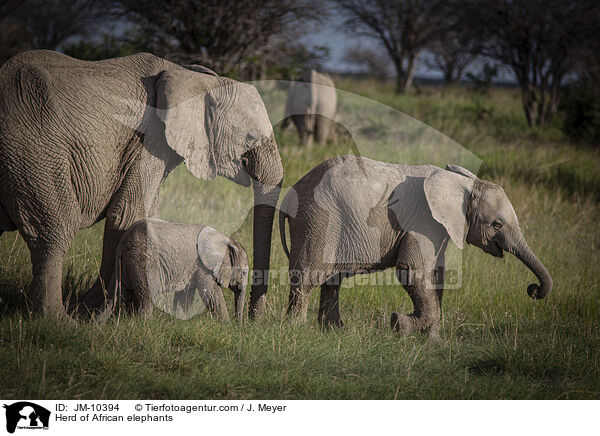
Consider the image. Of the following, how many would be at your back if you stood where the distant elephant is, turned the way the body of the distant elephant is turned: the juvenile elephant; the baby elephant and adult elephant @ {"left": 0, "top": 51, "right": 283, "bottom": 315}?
3

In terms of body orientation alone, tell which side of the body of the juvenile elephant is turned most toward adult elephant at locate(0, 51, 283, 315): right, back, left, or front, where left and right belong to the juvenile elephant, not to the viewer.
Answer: back

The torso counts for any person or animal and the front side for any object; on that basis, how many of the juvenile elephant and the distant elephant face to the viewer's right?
1

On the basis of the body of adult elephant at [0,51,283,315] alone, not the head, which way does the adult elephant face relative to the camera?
to the viewer's right

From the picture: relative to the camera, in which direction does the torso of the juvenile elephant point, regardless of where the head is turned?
to the viewer's right

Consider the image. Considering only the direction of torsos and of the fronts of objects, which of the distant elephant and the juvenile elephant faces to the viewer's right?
the juvenile elephant

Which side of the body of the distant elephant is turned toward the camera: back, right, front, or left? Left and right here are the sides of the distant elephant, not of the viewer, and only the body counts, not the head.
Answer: back

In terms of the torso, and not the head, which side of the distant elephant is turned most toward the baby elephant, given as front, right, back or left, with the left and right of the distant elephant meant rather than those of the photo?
back

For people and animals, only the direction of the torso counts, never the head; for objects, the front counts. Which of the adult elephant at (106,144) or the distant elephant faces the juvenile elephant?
the adult elephant

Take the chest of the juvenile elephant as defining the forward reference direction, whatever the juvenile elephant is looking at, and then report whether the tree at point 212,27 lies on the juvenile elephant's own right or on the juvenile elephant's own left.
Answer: on the juvenile elephant's own left
